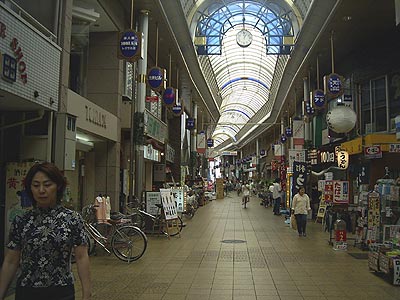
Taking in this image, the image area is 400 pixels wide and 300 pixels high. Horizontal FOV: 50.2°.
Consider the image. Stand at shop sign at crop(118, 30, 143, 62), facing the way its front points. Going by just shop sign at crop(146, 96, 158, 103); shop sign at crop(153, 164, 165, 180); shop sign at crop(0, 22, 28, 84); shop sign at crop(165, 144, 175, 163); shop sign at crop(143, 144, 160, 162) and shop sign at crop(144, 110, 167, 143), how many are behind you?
5

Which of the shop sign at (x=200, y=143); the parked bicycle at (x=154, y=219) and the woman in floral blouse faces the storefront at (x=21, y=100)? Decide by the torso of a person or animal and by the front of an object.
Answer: the shop sign

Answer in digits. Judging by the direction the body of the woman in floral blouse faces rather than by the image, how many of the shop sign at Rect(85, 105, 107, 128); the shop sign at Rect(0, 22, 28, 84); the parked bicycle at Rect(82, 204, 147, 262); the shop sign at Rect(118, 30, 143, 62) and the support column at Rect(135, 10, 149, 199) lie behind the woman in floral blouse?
5

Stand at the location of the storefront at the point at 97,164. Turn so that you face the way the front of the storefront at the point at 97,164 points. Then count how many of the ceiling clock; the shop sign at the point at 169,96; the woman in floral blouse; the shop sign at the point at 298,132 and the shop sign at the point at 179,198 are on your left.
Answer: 4

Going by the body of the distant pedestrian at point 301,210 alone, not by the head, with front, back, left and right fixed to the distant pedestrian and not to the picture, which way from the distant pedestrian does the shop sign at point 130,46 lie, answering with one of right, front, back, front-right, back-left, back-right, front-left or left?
front-right

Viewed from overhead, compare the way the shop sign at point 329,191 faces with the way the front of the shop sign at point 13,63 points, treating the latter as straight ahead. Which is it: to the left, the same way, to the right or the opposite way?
to the right

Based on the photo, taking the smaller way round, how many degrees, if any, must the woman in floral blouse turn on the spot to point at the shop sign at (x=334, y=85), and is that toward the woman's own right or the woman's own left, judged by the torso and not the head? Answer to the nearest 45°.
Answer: approximately 135° to the woman's own left

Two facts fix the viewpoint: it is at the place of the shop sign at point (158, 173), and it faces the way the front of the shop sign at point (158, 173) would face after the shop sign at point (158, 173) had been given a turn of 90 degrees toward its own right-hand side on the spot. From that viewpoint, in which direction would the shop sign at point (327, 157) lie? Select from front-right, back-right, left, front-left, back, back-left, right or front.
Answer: back-left

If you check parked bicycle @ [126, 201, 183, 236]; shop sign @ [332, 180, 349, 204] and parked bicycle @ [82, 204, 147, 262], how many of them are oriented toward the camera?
1

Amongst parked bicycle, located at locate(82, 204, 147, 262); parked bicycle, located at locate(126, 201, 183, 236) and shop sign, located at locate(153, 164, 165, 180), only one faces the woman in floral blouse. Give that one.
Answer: the shop sign
